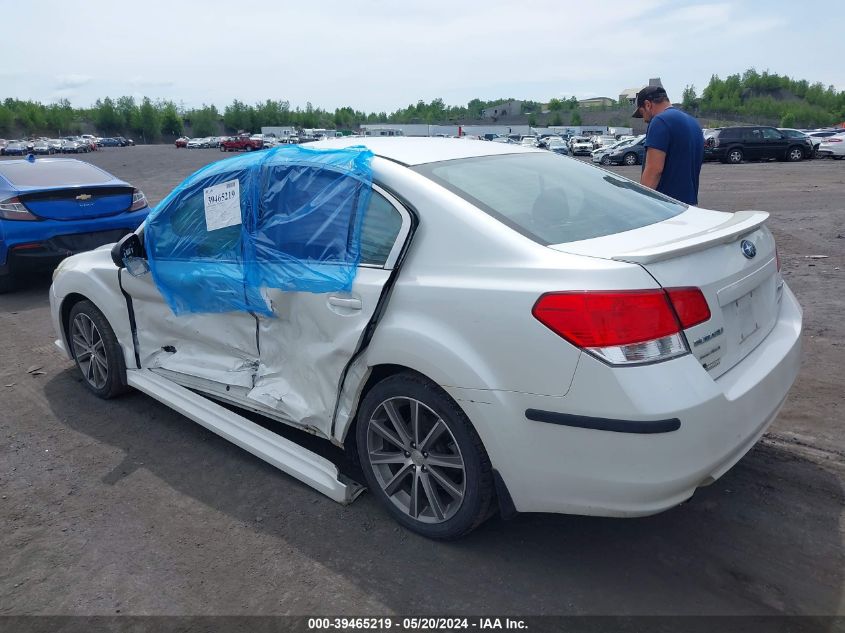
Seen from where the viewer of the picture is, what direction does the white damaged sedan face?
facing away from the viewer and to the left of the viewer

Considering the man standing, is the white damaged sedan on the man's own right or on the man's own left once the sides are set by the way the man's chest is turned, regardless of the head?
on the man's own left

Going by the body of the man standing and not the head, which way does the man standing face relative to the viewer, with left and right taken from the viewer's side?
facing away from the viewer and to the left of the viewer

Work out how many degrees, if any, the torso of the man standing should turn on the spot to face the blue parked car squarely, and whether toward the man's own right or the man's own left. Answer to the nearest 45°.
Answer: approximately 45° to the man's own left

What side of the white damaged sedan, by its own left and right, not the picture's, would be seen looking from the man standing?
right
